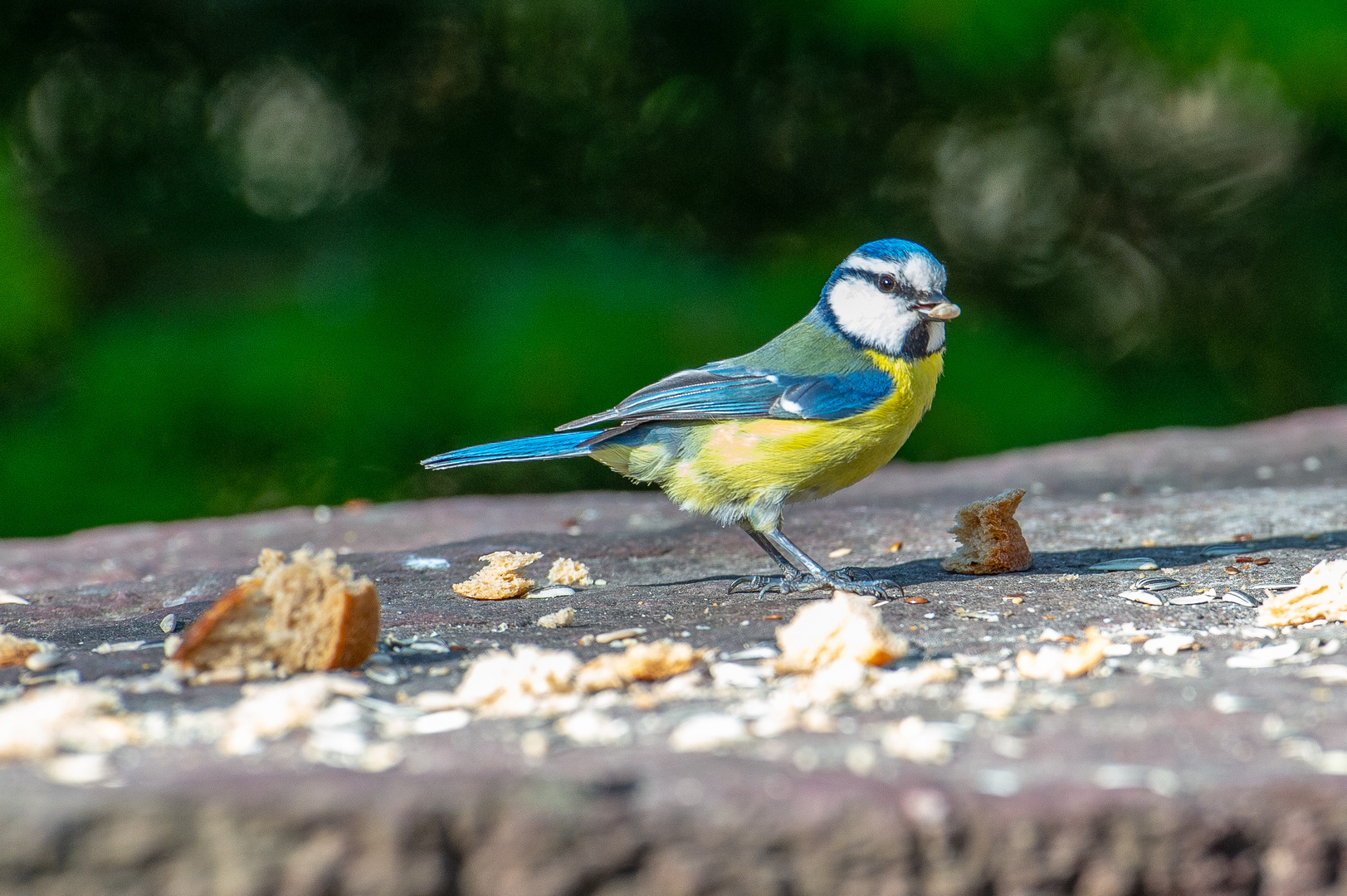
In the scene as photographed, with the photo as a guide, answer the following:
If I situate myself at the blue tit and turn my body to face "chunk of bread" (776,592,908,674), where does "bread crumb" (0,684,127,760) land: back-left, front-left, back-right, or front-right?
front-right

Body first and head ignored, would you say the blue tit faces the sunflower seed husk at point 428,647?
no

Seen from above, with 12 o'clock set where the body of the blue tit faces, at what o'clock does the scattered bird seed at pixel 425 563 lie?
The scattered bird seed is roughly at 6 o'clock from the blue tit.

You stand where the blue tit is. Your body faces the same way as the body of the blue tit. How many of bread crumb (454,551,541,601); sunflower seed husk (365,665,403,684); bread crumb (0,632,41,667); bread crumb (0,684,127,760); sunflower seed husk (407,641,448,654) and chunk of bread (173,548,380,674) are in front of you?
0

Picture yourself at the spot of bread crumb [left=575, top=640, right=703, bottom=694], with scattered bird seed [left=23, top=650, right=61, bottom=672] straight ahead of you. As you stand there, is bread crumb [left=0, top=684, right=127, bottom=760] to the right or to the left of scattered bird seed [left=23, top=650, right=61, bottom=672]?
left

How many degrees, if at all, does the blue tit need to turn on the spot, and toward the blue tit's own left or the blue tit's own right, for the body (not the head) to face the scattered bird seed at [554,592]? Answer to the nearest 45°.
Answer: approximately 135° to the blue tit's own right

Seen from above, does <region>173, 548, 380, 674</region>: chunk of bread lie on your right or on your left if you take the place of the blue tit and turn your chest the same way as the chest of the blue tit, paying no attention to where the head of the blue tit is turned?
on your right

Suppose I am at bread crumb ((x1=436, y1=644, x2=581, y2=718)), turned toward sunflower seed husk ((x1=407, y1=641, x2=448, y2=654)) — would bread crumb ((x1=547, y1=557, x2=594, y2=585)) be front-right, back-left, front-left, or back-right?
front-right

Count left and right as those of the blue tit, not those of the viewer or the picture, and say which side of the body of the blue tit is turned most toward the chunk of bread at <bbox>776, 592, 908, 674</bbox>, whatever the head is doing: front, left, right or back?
right

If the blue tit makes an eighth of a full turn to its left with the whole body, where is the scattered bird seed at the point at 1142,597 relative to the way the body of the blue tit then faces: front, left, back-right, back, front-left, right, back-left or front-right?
right

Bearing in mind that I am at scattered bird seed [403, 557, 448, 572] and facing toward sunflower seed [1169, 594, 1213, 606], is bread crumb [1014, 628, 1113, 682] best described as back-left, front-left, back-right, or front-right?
front-right

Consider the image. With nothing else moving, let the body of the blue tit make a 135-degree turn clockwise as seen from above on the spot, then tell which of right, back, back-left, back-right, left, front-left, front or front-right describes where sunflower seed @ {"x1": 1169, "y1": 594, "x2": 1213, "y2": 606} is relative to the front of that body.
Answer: left

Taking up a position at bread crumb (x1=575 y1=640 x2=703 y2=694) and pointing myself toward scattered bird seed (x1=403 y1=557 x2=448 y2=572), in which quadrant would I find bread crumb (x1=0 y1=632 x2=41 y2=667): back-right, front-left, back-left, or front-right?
front-left

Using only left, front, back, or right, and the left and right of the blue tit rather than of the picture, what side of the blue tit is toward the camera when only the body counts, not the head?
right

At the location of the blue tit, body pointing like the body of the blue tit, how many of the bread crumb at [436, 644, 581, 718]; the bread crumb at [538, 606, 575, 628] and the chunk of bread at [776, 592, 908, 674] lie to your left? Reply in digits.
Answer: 0

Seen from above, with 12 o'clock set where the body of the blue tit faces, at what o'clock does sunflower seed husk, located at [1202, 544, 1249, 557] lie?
The sunflower seed husk is roughly at 12 o'clock from the blue tit.

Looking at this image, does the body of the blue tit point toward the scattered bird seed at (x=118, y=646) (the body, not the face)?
no

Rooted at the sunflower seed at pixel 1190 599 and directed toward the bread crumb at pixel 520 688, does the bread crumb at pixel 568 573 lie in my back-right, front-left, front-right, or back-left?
front-right

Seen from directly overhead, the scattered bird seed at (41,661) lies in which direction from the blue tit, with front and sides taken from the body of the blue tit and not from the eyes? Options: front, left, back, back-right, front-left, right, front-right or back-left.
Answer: back-right
